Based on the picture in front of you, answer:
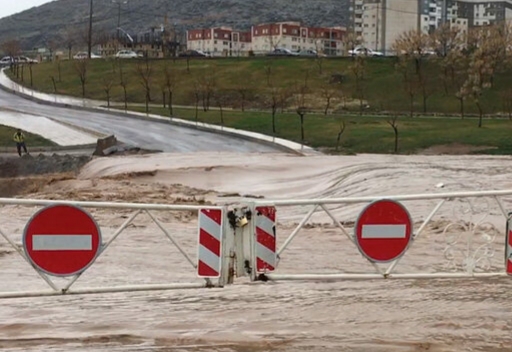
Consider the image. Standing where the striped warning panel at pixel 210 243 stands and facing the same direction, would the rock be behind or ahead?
behind

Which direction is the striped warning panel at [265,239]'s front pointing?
toward the camera

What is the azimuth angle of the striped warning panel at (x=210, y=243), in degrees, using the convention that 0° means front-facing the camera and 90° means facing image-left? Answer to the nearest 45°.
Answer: approximately 0°

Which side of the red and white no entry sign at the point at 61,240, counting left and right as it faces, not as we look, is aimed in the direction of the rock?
back

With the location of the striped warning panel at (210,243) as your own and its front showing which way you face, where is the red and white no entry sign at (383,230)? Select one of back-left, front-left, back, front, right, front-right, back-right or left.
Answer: left

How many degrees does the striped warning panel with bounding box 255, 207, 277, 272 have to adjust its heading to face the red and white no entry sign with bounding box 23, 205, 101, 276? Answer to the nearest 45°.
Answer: approximately 90° to its right

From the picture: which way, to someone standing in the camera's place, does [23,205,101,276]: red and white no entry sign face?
facing the viewer

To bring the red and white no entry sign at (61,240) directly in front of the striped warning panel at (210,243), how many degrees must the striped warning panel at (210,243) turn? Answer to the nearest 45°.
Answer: approximately 90° to its right

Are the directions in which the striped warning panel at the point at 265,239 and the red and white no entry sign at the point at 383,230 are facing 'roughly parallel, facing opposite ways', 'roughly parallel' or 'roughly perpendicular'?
roughly parallel

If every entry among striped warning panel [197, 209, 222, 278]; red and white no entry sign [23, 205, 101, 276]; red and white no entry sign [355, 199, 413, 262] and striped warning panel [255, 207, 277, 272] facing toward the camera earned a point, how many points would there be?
4

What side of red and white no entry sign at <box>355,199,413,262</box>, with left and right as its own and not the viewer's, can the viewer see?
front
